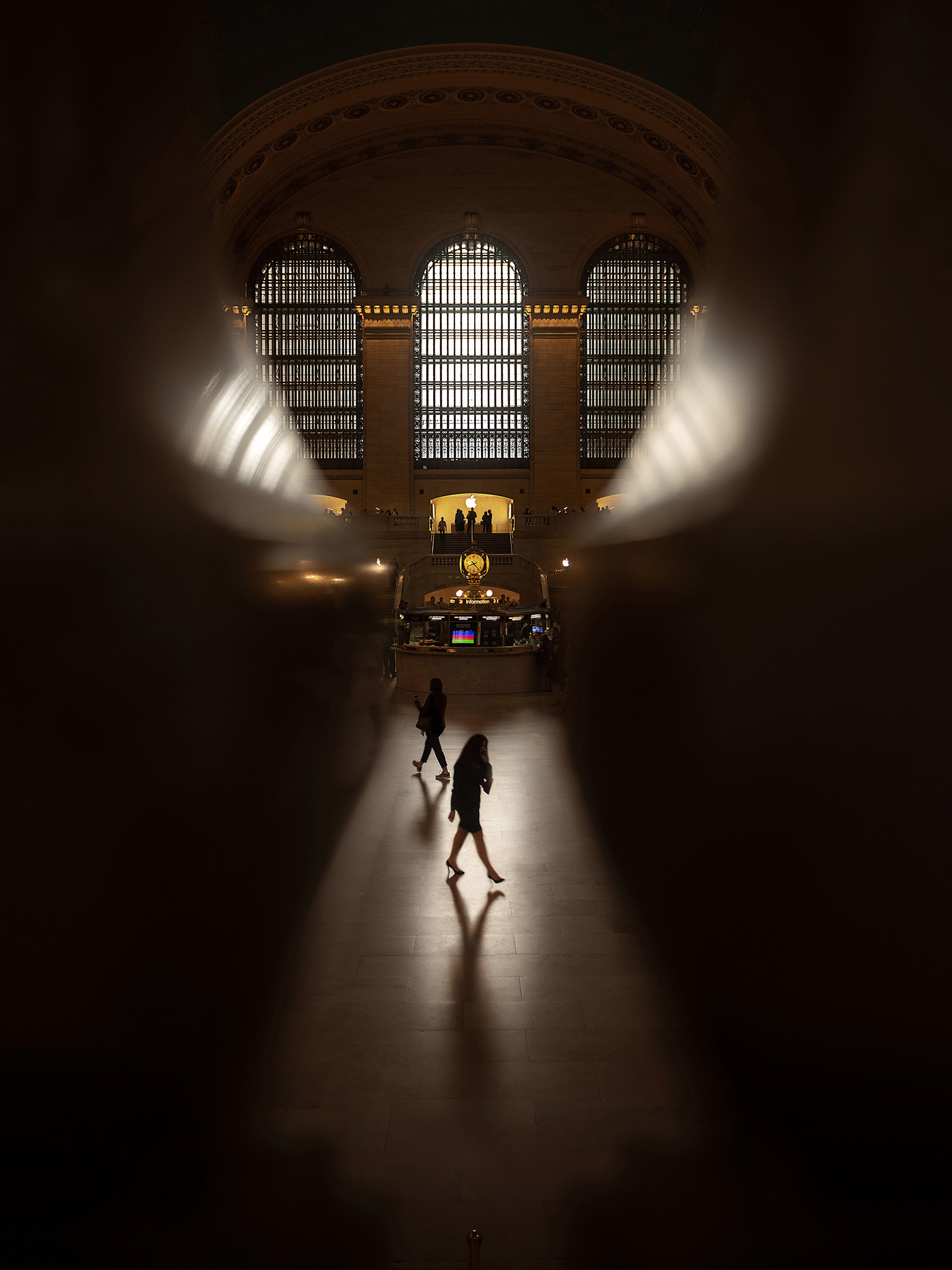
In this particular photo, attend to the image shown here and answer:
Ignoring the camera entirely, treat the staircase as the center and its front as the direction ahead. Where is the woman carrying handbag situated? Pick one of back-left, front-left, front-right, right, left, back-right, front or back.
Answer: front

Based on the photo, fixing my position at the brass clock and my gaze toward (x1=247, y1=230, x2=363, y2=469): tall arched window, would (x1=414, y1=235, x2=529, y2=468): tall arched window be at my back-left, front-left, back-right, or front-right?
front-right

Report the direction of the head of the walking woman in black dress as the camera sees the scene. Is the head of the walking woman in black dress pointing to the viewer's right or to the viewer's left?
to the viewer's right

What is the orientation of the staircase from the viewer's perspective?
toward the camera

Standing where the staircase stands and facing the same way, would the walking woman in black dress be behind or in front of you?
in front

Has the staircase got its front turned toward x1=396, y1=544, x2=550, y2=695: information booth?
yes

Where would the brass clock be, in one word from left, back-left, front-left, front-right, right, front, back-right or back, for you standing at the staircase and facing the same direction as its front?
front
